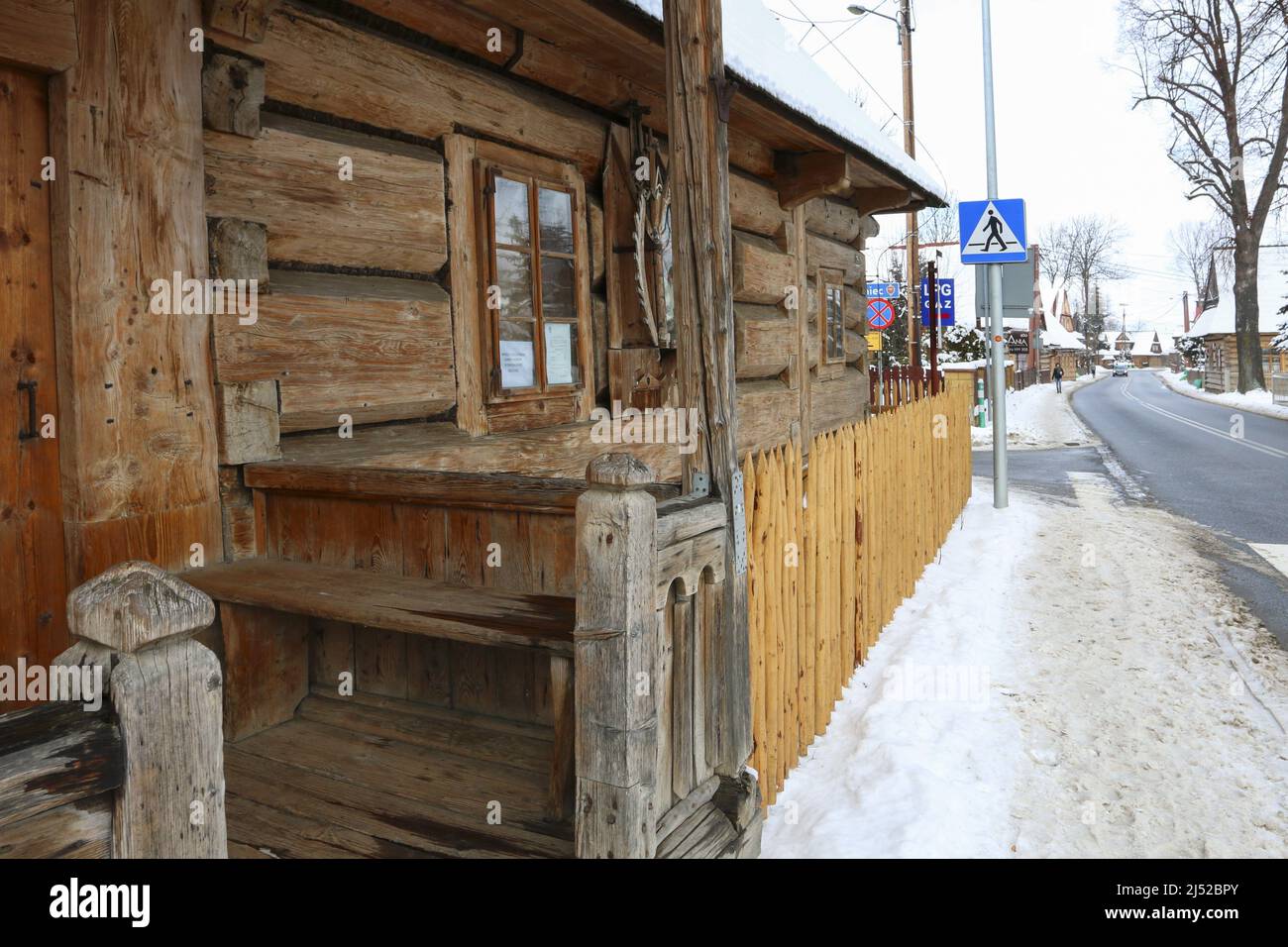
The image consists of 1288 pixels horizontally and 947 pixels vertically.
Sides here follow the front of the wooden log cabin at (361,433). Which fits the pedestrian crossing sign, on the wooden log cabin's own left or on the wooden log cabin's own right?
on the wooden log cabin's own left

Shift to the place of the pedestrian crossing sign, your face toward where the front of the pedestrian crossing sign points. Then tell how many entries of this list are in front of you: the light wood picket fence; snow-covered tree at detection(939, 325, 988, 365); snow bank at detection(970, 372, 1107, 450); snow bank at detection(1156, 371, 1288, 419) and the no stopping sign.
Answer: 1

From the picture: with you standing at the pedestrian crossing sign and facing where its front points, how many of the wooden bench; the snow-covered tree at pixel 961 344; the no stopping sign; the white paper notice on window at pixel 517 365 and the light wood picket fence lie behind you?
2

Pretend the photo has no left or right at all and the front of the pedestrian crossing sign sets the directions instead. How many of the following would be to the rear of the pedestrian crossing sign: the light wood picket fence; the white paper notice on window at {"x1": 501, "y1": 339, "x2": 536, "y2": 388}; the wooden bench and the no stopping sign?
1

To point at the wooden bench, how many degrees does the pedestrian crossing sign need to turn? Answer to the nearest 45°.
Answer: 0° — it already faces it

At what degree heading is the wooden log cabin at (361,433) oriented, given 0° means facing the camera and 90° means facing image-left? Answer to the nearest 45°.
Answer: approximately 315°

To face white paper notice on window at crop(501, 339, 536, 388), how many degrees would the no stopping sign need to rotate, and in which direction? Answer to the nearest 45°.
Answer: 0° — it already faces it

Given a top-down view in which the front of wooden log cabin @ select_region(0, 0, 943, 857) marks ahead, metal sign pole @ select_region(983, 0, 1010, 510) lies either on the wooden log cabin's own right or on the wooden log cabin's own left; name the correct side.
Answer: on the wooden log cabin's own left

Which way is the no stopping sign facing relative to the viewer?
toward the camera

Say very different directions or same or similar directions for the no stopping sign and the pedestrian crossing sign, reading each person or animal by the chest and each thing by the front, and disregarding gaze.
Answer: same or similar directions

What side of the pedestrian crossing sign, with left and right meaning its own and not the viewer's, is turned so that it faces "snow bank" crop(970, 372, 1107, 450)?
back

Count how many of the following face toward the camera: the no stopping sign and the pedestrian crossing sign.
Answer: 2

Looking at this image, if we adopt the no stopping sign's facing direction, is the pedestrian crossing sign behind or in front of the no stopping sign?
in front

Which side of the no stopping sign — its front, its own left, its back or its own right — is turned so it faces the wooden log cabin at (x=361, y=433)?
front

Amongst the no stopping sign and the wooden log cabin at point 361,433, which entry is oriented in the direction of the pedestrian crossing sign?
the no stopping sign
